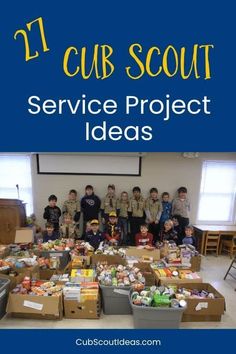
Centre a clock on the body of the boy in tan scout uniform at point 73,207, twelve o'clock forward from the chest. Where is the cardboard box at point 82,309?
The cardboard box is roughly at 12 o'clock from the boy in tan scout uniform.

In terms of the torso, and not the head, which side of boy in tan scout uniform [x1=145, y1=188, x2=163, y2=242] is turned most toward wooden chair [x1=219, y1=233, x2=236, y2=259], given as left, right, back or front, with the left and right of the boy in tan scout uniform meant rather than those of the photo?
left

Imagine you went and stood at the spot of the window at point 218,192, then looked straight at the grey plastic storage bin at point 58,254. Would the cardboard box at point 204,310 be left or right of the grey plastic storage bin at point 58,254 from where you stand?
left

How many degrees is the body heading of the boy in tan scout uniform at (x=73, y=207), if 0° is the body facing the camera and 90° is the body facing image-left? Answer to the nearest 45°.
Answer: approximately 0°
